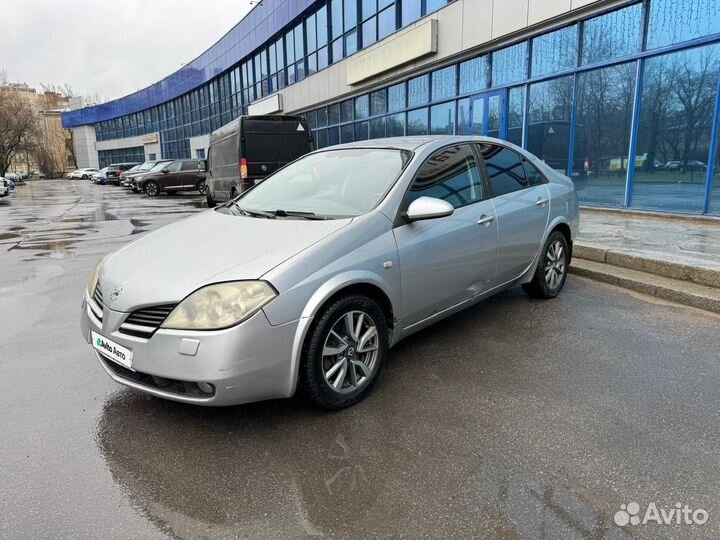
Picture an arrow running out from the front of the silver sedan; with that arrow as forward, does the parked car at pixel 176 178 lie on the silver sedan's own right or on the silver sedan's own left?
on the silver sedan's own right

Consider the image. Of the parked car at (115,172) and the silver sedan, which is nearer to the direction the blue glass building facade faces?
the silver sedan

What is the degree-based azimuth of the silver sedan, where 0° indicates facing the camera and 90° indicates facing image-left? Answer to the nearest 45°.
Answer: approximately 45°

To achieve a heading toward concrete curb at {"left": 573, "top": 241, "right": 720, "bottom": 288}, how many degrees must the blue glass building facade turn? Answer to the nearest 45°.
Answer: approximately 45° to its left

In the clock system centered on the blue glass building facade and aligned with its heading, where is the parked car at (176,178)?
The parked car is roughly at 3 o'clock from the blue glass building facade.

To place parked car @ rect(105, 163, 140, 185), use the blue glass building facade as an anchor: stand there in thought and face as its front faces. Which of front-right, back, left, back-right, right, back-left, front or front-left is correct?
right

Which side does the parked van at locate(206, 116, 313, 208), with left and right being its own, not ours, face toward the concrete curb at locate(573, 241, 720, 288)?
back

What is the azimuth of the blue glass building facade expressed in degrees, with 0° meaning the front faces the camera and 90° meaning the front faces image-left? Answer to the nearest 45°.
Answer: approximately 45°

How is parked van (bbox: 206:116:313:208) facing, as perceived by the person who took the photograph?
facing away from the viewer and to the left of the viewer

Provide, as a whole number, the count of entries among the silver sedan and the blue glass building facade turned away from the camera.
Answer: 0

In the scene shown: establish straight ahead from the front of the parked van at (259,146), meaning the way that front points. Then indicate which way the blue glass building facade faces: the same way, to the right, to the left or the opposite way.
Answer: to the left
